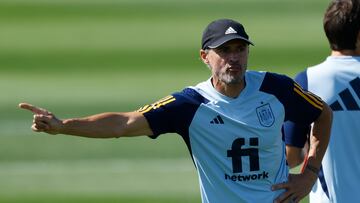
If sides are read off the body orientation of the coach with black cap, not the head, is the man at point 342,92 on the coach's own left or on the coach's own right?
on the coach's own left

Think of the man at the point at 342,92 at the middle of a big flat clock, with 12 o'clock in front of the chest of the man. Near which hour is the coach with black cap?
The coach with black cap is roughly at 8 o'clock from the man.

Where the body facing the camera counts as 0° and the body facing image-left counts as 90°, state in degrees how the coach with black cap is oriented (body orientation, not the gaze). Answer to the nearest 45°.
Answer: approximately 0°

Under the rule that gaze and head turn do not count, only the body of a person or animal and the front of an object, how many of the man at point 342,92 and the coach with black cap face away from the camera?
1

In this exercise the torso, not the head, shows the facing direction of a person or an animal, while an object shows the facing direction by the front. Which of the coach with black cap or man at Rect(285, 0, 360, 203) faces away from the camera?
the man

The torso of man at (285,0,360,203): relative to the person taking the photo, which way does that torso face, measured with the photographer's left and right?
facing away from the viewer

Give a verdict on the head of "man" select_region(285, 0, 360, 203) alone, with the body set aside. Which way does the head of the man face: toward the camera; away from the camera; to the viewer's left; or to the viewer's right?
away from the camera

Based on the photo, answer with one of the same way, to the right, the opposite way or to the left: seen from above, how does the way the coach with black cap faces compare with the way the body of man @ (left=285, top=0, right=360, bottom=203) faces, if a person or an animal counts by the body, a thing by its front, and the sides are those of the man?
the opposite way
